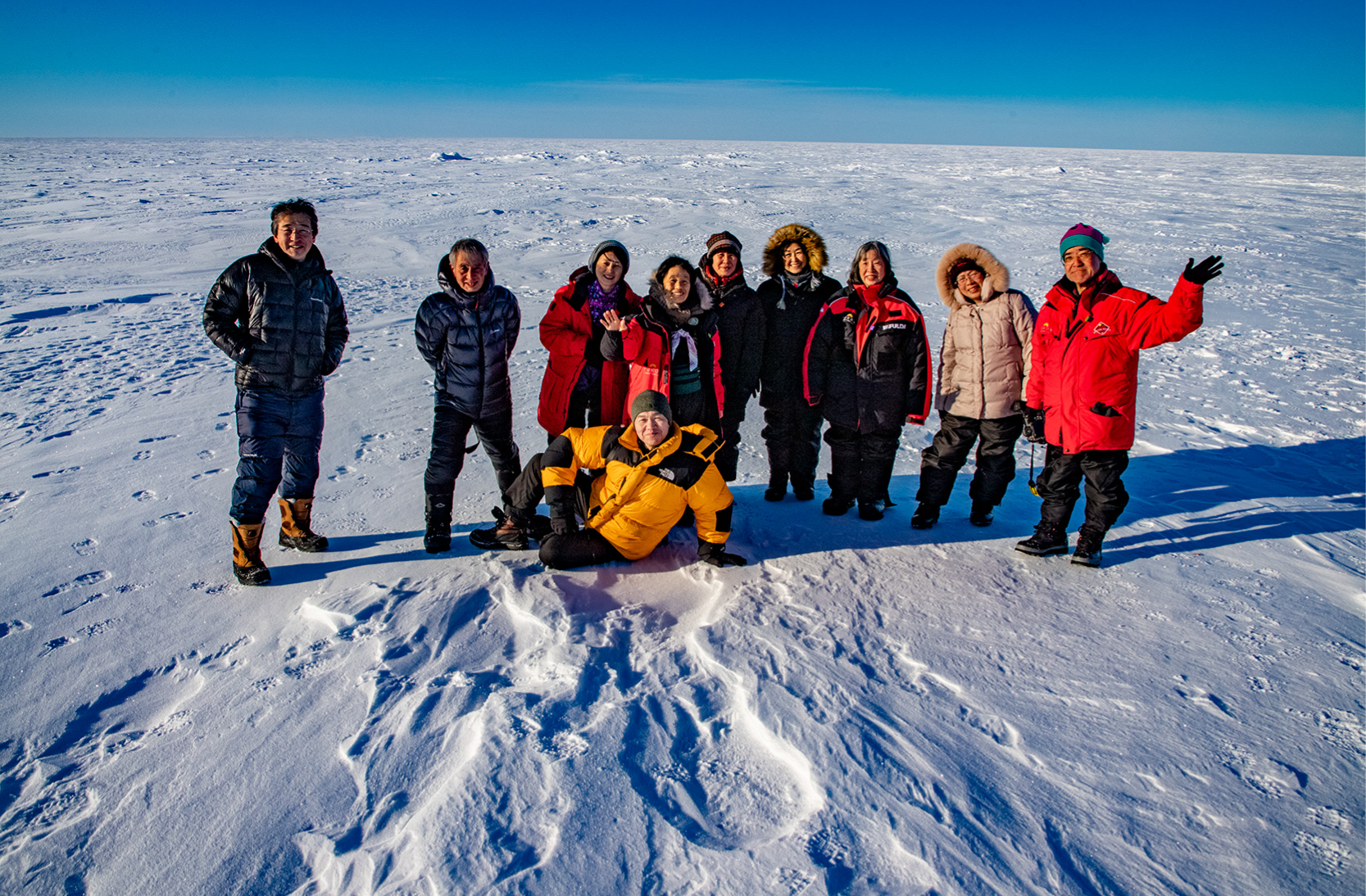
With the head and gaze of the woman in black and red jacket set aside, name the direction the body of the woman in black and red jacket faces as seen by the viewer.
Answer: toward the camera

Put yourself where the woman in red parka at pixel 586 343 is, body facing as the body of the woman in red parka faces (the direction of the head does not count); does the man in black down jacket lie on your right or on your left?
on your right

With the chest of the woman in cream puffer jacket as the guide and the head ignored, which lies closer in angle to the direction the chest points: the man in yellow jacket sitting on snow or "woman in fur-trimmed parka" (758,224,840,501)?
the man in yellow jacket sitting on snow

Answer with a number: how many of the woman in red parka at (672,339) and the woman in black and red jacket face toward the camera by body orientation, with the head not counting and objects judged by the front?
2

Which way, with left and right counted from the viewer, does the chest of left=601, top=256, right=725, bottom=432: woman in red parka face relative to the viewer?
facing the viewer

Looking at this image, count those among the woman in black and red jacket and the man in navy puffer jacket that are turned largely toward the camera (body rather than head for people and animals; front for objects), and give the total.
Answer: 2

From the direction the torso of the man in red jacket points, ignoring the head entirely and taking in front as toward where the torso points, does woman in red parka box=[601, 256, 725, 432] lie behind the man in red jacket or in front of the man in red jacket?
in front
